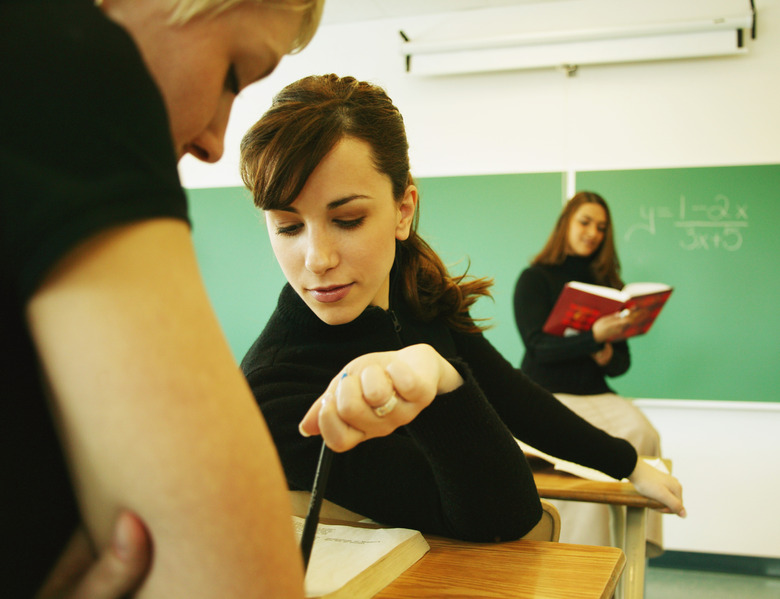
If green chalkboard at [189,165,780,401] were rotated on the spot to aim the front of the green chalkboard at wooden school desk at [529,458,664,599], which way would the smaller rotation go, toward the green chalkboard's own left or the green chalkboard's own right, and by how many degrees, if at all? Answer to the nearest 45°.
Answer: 0° — it already faces it

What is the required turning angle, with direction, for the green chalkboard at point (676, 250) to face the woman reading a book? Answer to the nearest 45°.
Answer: approximately 45° to its right

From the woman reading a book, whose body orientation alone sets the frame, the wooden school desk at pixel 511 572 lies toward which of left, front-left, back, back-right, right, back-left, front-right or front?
front-right

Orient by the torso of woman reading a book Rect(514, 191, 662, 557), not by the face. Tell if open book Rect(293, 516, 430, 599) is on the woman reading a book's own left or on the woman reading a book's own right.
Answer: on the woman reading a book's own right

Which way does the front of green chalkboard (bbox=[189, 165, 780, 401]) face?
toward the camera

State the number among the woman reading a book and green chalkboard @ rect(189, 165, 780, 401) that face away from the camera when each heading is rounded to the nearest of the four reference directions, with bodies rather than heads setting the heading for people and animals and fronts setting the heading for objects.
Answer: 0

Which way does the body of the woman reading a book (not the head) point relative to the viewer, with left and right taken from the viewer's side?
facing the viewer and to the right of the viewer

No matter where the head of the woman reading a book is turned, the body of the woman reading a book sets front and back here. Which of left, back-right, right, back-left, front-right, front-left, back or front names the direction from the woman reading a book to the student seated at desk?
front-right
